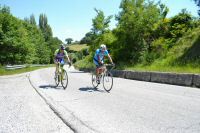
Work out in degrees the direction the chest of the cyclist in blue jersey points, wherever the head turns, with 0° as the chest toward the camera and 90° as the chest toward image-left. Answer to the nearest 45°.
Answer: approximately 315°

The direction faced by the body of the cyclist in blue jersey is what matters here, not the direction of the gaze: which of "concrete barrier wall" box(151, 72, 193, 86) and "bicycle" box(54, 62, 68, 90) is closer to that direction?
the concrete barrier wall

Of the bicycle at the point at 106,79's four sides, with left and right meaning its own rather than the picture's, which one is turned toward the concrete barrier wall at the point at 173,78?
left

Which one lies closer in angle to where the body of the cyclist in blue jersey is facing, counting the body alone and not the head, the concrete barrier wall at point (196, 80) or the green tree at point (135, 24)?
the concrete barrier wall

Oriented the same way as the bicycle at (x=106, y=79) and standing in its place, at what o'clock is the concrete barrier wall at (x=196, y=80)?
The concrete barrier wall is roughly at 10 o'clock from the bicycle.

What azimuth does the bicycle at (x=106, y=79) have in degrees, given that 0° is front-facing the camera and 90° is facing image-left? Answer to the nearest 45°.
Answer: approximately 315°

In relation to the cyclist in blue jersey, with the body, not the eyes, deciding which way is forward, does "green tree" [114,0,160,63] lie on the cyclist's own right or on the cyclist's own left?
on the cyclist's own left

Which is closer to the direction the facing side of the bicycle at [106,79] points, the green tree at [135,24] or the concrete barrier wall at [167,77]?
the concrete barrier wall

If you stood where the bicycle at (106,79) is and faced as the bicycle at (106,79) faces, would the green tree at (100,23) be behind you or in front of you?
behind

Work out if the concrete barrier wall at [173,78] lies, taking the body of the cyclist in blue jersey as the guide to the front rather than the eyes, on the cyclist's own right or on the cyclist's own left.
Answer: on the cyclist's own left

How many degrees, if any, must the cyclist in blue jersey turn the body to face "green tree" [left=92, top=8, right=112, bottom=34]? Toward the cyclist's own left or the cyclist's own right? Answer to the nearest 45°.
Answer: approximately 135° to the cyclist's own left

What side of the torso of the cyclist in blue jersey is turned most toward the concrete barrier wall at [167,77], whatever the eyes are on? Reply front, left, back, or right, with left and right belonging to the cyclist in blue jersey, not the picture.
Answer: left
